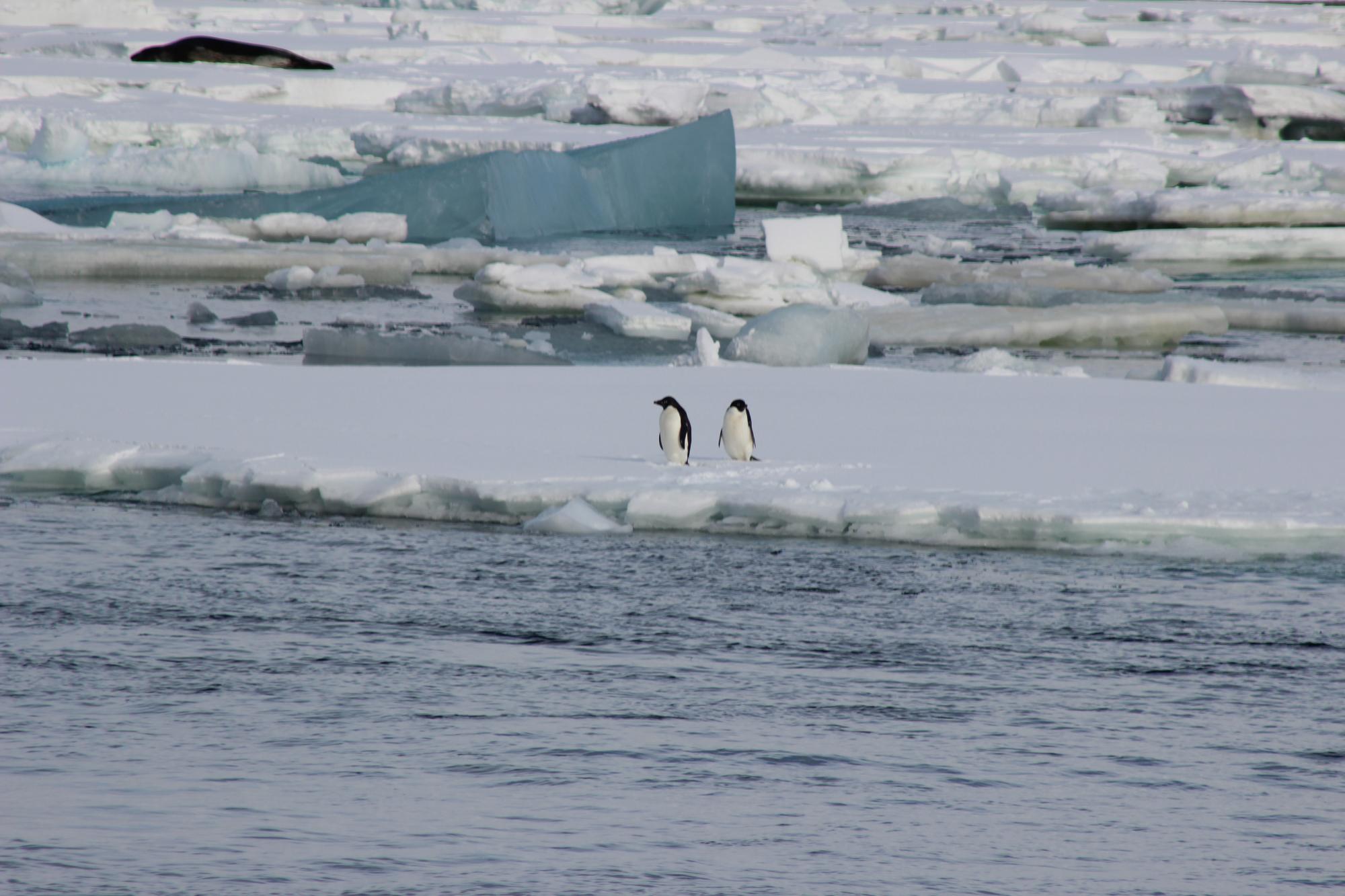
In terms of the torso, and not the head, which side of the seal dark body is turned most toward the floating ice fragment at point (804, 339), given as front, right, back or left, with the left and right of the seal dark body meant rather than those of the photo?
left

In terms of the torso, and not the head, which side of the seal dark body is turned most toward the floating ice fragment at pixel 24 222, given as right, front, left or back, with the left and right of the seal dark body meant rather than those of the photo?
left

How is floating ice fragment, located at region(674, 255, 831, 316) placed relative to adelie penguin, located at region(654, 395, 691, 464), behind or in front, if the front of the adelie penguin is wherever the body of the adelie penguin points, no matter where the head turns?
behind

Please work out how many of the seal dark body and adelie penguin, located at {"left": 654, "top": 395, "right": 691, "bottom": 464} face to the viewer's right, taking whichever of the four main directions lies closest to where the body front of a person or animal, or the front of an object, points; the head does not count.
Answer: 0

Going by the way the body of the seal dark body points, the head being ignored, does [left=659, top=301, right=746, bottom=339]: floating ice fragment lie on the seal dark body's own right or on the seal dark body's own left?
on the seal dark body's own left

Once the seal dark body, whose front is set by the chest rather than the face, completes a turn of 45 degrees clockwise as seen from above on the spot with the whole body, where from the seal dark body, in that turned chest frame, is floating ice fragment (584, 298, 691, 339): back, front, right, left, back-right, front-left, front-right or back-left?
back-left

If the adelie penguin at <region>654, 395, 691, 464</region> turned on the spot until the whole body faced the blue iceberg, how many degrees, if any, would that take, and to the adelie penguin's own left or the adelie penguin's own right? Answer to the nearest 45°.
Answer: approximately 135° to the adelie penguin's own right

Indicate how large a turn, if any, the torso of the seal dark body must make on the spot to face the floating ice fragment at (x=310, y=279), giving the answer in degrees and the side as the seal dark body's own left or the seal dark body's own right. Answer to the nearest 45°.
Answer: approximately 90° to the seal dark body's own left

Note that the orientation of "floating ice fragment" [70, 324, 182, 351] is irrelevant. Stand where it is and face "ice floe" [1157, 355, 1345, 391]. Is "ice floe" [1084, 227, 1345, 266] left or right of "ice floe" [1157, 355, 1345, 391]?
left

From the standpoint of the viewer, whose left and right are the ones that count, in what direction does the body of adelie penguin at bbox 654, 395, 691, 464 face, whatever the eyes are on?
facing the viewer and to the left of the viewer

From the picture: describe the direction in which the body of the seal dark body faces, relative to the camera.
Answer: to the viewer's left

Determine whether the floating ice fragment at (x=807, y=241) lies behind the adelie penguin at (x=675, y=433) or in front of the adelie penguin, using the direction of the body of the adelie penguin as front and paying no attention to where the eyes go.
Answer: behind

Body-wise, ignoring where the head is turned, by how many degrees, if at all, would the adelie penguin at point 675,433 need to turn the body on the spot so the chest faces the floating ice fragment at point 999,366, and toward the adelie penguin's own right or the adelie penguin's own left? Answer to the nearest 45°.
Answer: approximately 180°

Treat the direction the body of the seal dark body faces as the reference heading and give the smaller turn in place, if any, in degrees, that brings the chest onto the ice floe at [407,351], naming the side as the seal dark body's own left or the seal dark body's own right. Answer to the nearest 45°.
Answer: approximately 90° to the seal dark body's own left
